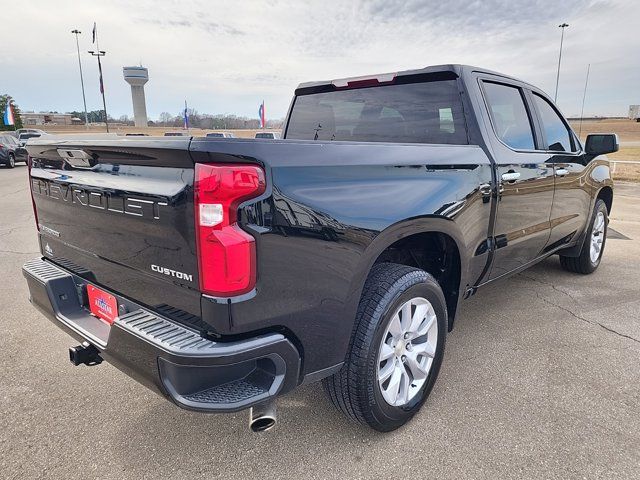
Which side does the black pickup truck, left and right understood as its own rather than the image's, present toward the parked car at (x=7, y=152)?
left

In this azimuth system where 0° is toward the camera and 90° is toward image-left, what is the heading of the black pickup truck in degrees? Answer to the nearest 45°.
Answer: approximately 225°
